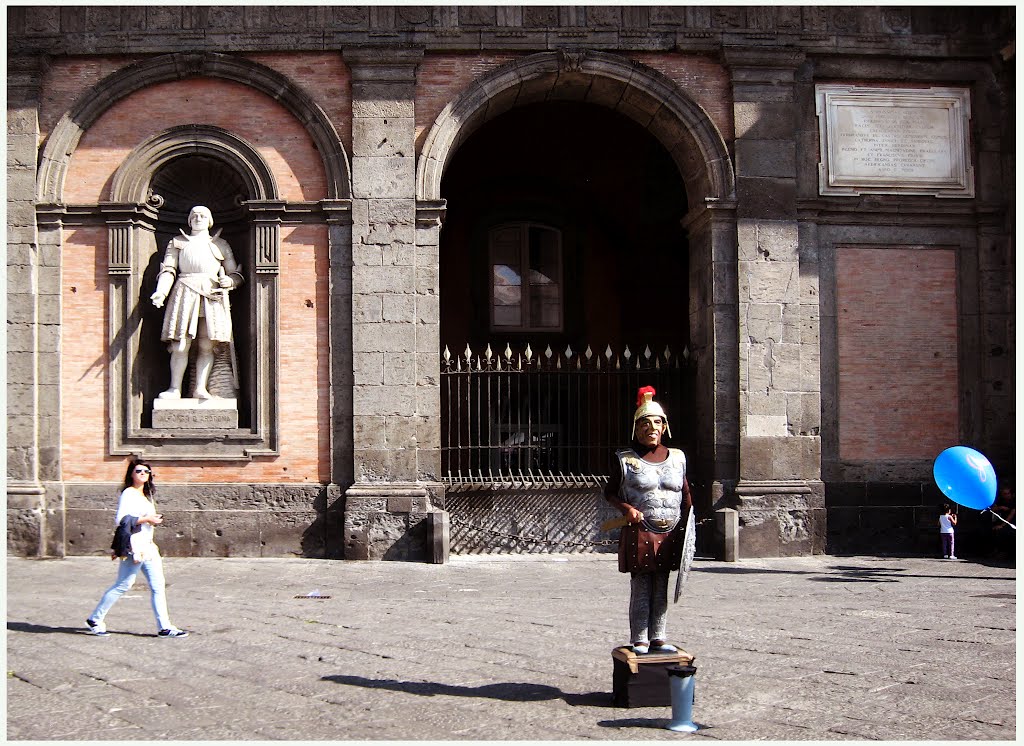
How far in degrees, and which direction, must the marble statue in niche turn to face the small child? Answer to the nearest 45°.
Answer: approximately 90° to its left

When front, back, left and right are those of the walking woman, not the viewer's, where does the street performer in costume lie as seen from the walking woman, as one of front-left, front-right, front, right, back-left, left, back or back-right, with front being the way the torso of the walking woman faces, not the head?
front-right

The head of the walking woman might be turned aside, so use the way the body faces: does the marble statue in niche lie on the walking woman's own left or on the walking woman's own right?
on the walking woman's own left

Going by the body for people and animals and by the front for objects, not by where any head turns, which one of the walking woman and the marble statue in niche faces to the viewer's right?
the walking woman

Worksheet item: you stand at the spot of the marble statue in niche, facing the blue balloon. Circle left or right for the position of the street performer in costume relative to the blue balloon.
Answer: right

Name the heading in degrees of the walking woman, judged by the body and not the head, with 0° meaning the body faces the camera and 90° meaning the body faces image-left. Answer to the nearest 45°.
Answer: approximately 270°

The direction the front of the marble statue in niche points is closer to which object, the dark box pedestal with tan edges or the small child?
the dark box pedestal with tan edges

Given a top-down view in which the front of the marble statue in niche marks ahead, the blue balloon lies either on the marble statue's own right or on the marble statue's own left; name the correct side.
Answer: on the marble statue's own left

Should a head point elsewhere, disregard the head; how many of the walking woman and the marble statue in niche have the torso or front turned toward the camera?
1
